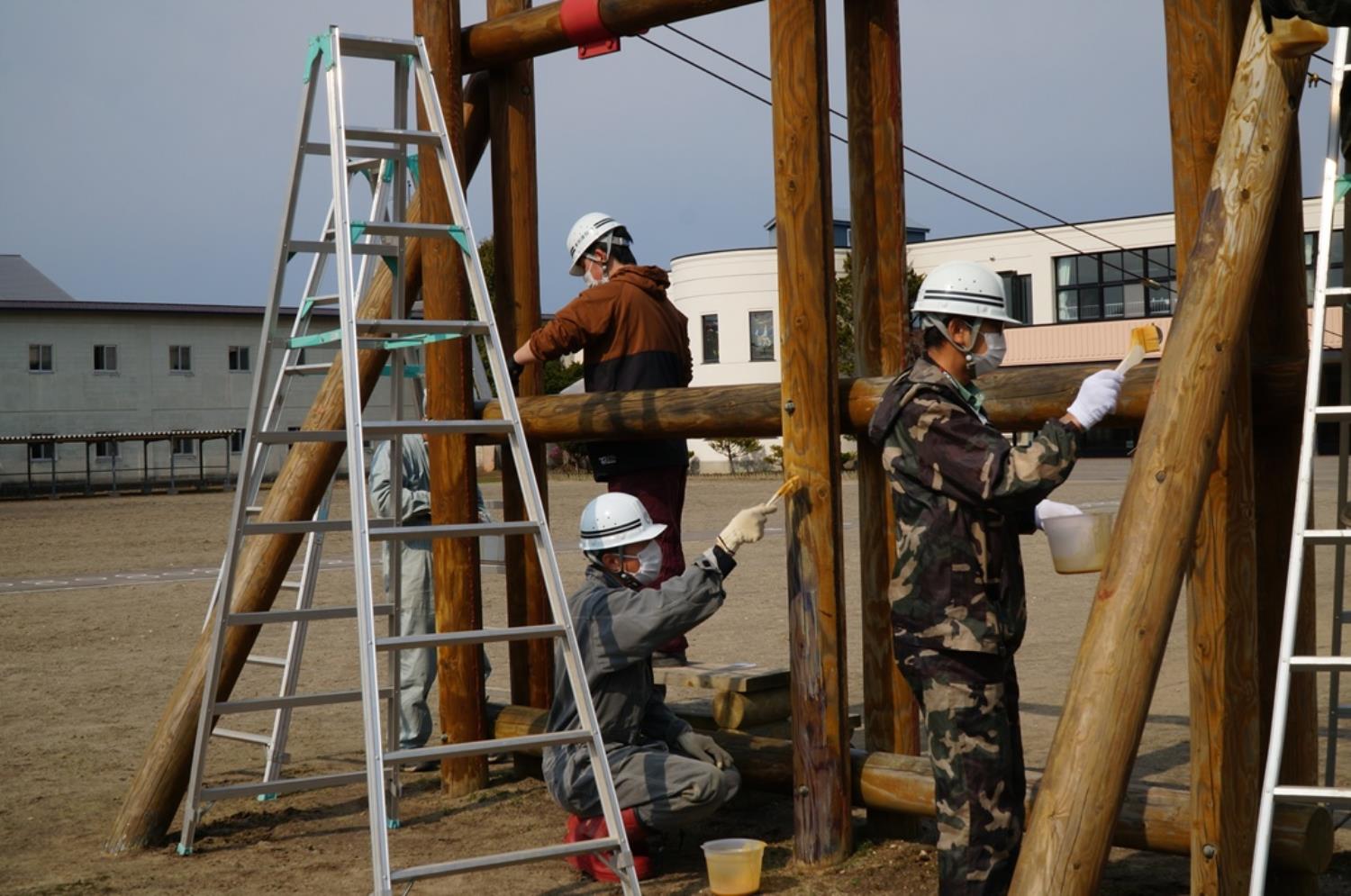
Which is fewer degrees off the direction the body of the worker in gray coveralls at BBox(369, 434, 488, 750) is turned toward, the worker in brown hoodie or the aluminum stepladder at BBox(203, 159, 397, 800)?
the worker in brown hoodie

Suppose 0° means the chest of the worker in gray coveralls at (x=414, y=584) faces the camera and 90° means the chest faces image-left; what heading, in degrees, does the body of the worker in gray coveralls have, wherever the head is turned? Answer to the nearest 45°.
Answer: approximately 270°

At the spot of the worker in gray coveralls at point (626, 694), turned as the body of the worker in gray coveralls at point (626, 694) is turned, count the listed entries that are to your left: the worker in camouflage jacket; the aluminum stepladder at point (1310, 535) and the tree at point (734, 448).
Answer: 1

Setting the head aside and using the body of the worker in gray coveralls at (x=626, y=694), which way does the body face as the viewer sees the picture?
to the viewer's right

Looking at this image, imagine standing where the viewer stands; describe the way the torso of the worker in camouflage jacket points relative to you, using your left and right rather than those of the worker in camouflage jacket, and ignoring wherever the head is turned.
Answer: facing to the right of the viewer

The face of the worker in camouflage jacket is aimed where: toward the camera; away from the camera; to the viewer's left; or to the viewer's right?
to the viewer's right
